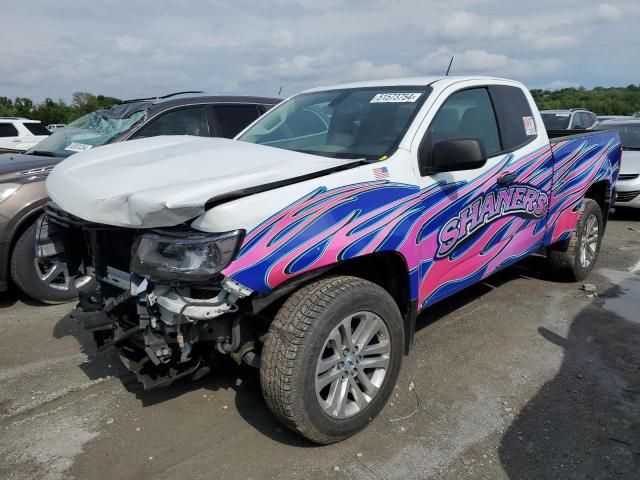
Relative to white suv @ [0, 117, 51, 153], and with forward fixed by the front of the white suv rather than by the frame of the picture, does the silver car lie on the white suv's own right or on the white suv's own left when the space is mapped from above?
on the white suv's own left

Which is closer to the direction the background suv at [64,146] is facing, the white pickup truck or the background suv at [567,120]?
the white pickup truck

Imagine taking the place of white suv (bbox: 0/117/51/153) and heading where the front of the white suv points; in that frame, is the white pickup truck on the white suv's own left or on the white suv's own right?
on the white suv's own left

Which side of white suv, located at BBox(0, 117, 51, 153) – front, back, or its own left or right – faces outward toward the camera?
left

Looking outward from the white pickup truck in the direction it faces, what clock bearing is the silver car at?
The silver car is roughly at 6 o'clock from the white pickup truck.

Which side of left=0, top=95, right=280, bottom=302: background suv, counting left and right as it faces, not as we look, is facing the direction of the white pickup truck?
left

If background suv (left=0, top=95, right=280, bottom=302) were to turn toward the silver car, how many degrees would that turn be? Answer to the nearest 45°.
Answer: approximately 135° to its left

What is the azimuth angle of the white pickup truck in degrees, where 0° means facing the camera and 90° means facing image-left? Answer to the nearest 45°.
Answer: approximately 45°

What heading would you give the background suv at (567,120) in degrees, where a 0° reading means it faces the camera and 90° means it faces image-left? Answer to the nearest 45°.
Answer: approximately 45°
